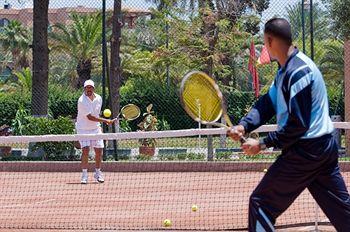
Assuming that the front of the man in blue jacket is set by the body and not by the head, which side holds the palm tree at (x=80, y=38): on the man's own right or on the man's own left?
on the man's own right

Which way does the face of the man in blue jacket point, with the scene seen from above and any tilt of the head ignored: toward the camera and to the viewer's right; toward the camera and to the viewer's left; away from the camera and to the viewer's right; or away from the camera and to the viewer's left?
away from the camera and to the viewer's left

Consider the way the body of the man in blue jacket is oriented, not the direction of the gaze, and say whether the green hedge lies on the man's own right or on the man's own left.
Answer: on the man's own right

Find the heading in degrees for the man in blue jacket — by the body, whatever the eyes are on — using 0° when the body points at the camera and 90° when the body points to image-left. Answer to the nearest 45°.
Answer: approximately 90°

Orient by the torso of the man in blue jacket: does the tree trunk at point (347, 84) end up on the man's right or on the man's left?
on the man's right

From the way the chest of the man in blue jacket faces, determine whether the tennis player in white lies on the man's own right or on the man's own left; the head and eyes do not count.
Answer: on the man's own right
